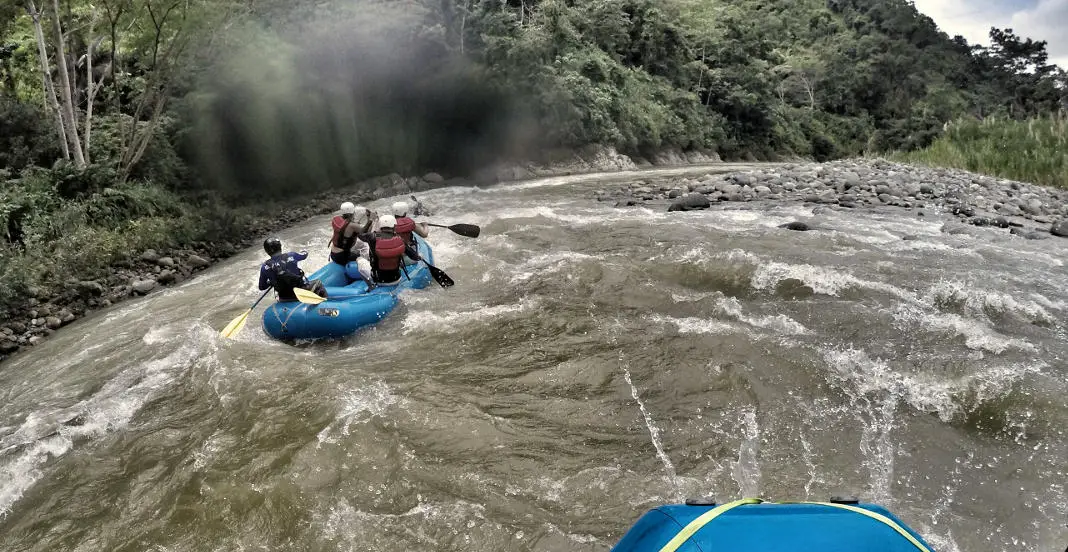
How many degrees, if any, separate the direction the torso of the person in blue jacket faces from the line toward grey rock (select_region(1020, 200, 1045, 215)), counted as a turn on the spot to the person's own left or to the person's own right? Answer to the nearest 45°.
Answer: approximately 45° to the person's own right

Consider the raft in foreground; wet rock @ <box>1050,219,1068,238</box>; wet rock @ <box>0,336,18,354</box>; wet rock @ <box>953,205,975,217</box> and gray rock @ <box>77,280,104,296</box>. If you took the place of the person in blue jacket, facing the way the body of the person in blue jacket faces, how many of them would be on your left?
2

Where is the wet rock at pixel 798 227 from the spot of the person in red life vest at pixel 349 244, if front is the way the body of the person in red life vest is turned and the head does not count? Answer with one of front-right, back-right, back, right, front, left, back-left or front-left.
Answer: front-right

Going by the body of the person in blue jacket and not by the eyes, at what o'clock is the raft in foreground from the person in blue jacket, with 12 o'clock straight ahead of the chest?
The raft in foreground is roughly at 4 o'clock from the person in blue jacket.

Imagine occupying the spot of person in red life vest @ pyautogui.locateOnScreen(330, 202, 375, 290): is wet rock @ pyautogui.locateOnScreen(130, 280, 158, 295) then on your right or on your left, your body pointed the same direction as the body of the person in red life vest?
on your left

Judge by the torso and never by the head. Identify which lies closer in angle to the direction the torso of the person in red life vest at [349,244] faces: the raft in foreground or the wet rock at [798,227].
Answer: the wet rock

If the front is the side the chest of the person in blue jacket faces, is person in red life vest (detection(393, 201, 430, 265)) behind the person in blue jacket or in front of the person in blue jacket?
in front

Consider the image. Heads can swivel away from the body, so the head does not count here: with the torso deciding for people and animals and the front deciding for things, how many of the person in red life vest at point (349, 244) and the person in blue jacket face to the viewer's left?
0

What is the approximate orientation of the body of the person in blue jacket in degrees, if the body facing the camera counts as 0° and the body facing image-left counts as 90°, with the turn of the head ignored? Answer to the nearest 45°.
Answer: approximately 225°

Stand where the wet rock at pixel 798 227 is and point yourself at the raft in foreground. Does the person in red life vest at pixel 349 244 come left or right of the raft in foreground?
right

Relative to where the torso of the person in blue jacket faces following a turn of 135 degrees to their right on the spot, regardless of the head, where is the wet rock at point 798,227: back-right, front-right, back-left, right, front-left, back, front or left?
left

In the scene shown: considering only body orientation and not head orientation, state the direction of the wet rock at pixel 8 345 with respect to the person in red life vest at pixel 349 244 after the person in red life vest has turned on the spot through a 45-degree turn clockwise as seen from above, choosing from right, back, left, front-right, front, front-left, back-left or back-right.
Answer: back

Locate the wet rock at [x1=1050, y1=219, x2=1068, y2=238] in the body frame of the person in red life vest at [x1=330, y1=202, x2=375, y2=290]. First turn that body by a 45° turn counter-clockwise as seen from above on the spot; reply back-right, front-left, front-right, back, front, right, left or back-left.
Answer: right

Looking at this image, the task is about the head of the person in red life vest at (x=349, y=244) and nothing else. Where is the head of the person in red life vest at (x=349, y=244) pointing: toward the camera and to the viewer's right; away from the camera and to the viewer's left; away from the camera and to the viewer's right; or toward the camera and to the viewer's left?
away from the camera and to the viewer's right

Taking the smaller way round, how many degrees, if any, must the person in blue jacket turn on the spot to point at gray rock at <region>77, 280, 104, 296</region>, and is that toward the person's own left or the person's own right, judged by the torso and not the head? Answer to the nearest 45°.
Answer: approximately 90° to the person's own left

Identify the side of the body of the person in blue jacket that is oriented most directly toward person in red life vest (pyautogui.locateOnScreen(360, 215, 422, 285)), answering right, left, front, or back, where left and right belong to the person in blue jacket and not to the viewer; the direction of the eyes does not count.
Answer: front

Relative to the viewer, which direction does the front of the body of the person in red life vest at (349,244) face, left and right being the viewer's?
facing away from the viewer and to the right of the viewer

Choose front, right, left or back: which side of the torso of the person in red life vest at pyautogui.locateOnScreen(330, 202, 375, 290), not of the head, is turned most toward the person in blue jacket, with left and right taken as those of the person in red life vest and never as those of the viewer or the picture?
back
